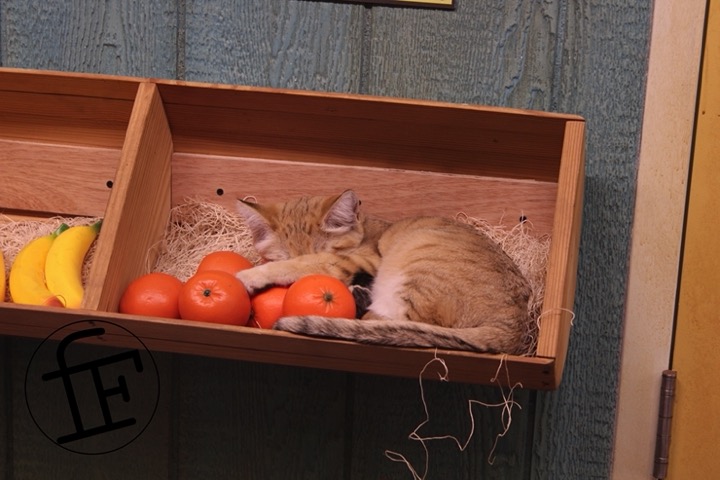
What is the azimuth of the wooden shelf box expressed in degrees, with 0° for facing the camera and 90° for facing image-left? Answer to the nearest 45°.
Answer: approximately 0°
